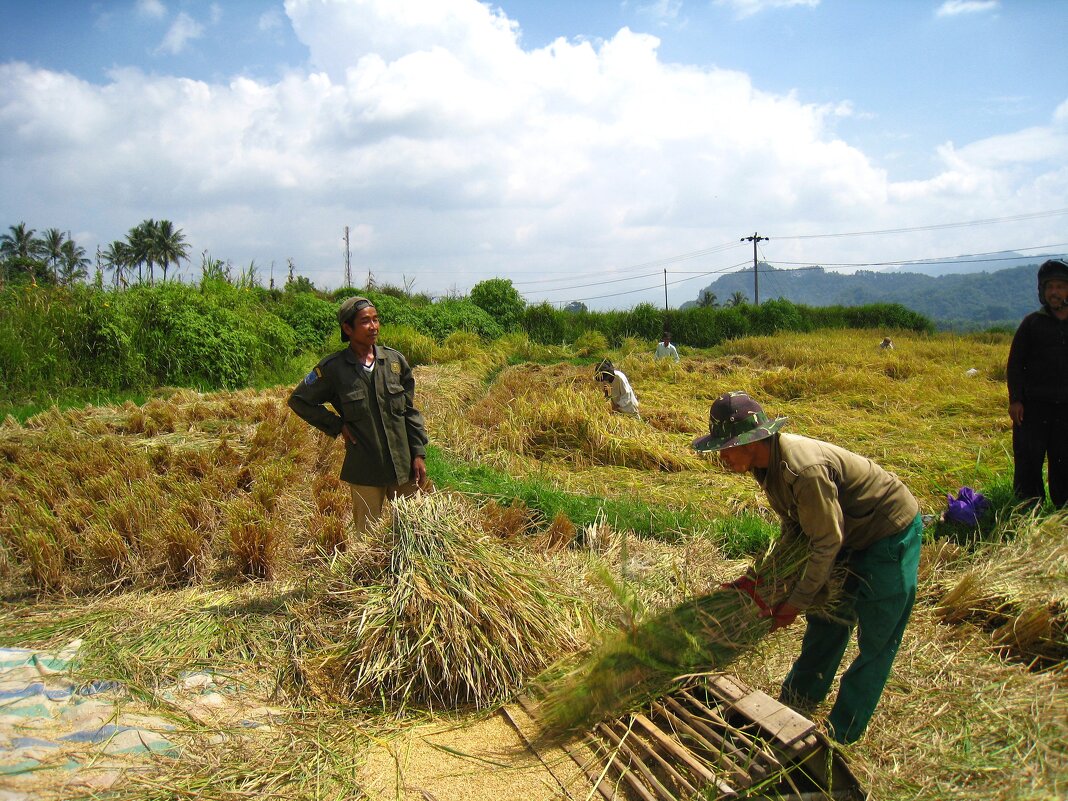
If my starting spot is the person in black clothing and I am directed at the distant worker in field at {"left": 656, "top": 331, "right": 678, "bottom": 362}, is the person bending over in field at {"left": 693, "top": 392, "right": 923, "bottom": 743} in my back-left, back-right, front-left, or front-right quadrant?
back-left

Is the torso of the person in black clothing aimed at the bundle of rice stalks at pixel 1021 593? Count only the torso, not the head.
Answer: yes

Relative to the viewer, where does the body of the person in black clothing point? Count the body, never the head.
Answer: toward the camera

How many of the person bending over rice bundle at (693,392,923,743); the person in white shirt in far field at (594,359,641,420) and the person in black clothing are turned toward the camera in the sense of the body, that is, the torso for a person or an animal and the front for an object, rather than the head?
1

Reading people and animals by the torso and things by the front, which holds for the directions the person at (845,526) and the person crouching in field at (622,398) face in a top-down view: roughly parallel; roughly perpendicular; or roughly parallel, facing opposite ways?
roughly parallel

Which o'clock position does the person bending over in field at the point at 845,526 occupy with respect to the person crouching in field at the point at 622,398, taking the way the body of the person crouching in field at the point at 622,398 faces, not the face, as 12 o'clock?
the person bending over in field at the point at 845,526 is roughly at 9 o'clock from the person crouching in field at the point at 622,398.

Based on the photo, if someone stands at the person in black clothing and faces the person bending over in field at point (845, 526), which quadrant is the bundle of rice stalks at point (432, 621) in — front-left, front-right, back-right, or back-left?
front-right

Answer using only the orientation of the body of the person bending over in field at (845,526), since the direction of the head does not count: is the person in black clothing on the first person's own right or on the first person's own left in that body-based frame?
on the first person's own right

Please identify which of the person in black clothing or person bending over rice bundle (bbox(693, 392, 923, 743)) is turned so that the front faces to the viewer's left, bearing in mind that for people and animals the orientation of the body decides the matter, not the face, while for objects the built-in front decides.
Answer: the person bending over rice bundle

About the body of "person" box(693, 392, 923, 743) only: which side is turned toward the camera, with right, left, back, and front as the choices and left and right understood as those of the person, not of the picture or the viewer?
left

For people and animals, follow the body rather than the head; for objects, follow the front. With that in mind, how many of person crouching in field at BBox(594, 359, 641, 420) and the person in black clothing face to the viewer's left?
1

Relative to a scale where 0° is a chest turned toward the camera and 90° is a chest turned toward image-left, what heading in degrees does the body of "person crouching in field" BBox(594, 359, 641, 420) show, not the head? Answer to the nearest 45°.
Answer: approximately 90°

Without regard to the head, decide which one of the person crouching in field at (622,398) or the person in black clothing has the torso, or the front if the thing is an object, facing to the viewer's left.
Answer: the person crouching in field
